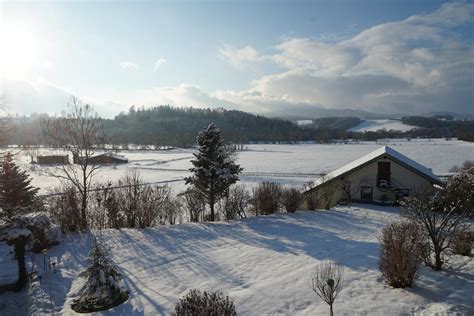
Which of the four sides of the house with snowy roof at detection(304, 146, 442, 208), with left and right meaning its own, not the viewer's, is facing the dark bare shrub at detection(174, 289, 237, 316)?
front

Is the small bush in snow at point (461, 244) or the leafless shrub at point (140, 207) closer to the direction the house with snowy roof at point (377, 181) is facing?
the small bush in snow

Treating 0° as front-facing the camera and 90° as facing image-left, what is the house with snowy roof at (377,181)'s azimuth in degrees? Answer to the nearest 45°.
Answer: approximately 0°

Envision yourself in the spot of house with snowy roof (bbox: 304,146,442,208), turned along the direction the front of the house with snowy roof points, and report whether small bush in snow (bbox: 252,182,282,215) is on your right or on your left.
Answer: on your right

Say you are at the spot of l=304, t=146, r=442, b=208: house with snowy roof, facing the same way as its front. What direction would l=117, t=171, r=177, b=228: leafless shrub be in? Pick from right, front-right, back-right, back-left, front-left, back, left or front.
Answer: front-right

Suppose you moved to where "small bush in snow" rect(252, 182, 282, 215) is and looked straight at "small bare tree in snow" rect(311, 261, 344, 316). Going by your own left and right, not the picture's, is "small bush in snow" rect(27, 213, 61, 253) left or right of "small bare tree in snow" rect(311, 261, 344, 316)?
right

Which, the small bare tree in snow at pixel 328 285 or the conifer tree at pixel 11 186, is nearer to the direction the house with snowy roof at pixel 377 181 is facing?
the small bare tree in snow

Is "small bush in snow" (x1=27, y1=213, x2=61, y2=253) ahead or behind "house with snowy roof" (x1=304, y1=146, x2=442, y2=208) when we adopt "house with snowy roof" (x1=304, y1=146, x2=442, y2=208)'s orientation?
ahead

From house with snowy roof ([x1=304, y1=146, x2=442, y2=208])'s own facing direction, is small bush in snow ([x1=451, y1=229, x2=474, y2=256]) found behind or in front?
in front

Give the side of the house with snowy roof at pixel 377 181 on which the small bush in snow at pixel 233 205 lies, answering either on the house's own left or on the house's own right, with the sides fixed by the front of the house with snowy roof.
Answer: on the house's own right

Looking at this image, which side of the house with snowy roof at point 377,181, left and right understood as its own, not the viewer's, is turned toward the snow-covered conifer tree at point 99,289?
front

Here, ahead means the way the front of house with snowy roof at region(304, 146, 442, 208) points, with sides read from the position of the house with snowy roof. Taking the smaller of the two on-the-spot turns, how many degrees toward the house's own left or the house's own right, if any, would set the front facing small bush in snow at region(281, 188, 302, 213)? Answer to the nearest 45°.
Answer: approximately 45° to the house's own right
